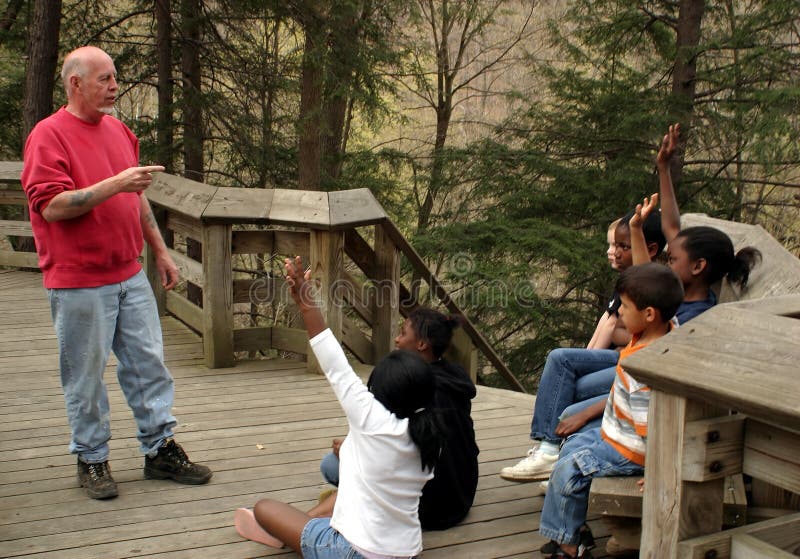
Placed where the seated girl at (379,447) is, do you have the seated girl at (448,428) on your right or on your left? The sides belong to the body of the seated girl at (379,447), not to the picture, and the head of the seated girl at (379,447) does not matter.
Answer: on your right

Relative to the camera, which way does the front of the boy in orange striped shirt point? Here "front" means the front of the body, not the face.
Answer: to the viewer's left

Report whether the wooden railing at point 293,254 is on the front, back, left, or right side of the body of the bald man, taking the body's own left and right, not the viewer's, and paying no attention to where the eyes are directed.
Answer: left

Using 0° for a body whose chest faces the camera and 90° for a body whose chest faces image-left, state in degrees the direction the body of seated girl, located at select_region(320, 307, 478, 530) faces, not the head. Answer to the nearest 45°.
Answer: approximately 90°

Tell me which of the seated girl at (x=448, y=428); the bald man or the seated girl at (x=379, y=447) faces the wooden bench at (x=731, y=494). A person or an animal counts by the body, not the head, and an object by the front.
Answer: the bald man

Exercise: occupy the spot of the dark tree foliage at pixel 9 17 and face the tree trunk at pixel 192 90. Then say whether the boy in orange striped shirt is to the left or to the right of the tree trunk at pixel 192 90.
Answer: right

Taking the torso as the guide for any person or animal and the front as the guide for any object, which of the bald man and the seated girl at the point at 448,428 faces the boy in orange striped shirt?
the bald man

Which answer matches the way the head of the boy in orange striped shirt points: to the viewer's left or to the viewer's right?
to the viewer's left

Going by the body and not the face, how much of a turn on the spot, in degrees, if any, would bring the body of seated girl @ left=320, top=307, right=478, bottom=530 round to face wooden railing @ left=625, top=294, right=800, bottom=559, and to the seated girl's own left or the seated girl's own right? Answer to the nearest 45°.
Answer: approximately 135° to the seated girl's own left

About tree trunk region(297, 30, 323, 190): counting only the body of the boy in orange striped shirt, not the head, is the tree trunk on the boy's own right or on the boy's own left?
on the boy's own right

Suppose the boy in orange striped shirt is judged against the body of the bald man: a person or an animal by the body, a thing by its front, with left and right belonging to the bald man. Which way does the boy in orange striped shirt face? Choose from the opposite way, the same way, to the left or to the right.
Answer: the opposite way

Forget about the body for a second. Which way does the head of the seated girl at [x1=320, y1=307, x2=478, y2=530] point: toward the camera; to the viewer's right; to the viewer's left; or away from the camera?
to the viewer's left

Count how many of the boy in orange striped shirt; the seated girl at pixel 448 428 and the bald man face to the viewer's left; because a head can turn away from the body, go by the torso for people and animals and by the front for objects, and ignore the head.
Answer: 2

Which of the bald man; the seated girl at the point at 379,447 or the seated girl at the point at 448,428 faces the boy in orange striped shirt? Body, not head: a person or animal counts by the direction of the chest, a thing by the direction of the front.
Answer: the bald man

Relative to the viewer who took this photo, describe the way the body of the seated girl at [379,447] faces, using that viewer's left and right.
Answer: facing away from the viewer and to the left of the viewer

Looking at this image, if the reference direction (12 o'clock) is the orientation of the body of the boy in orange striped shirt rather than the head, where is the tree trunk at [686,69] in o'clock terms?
The tree trunk is roughly at 3 o'clock from the boy in orange striped shirt.
